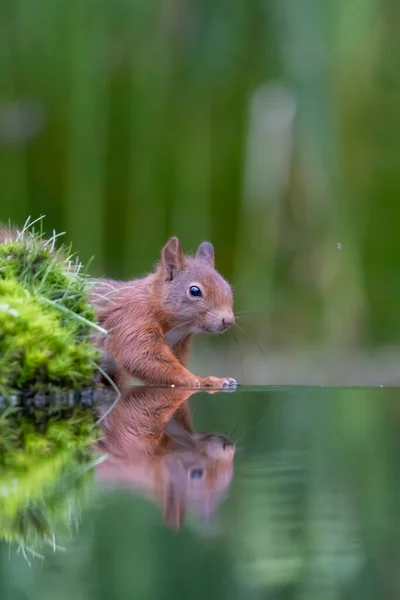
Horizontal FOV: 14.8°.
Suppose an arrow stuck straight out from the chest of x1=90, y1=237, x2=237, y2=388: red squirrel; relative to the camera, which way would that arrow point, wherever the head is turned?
to the viewer's right
